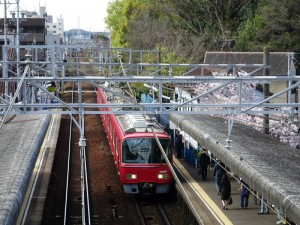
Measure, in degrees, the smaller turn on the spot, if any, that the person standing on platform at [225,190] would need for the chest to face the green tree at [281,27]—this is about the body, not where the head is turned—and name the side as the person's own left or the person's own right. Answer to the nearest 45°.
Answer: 0° — they already face it

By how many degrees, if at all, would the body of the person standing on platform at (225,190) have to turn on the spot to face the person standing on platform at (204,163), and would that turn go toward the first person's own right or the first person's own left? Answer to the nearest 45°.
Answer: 0° — they already face them

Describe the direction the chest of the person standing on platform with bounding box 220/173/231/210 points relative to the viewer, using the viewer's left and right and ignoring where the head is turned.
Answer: facing away from the viewer

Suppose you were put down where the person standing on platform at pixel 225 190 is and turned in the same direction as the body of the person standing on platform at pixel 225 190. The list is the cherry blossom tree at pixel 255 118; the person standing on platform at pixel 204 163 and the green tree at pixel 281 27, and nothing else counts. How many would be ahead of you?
3

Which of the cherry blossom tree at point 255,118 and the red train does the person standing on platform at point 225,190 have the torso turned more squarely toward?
the cherry blossom tree
